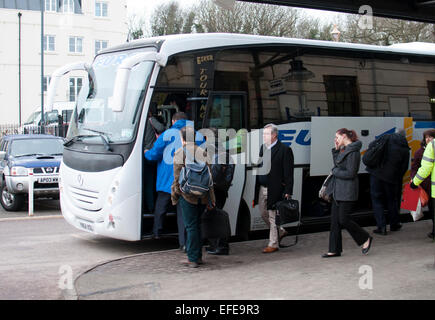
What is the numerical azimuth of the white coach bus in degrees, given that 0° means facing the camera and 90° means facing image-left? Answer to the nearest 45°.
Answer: approximately 45°

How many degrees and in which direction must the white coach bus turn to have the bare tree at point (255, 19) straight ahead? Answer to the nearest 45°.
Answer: approximately 135° to its right

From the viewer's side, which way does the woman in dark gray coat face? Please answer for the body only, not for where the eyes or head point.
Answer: to the viewer's left

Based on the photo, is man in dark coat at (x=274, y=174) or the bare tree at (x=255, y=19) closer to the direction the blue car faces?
the man in dark coat

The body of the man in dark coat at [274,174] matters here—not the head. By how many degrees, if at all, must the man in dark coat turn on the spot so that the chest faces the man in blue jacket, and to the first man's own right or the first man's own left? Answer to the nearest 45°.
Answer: approximately 45° to the first man's own right

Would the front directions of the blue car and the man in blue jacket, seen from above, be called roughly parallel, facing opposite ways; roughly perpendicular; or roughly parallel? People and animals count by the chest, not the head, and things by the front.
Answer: roughly parallel, facing opposite ways

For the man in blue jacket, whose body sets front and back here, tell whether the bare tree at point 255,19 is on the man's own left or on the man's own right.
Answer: on the man's own right

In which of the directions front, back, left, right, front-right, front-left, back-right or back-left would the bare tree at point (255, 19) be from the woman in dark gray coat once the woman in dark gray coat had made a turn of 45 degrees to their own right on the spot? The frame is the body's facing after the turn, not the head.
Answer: front-right

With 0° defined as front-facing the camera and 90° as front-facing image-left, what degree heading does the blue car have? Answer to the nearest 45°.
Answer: approximately 315°

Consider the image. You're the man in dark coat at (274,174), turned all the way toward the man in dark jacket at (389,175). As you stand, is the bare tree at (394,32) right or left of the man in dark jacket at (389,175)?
left

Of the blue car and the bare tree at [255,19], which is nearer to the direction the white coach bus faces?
the blue car

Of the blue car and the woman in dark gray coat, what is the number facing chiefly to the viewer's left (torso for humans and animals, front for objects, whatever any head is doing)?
1
